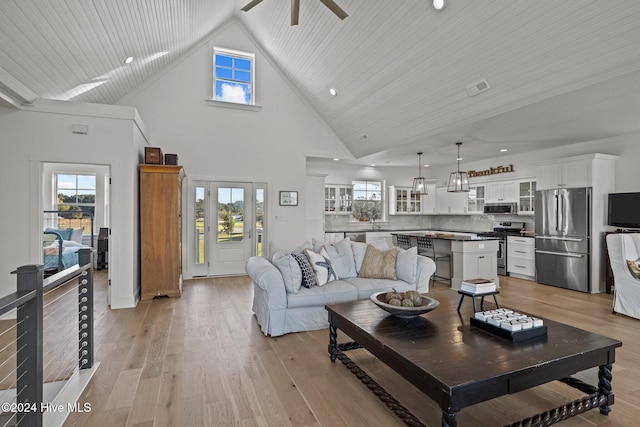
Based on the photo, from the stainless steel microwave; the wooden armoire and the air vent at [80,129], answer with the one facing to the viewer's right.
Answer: the wooden armoire

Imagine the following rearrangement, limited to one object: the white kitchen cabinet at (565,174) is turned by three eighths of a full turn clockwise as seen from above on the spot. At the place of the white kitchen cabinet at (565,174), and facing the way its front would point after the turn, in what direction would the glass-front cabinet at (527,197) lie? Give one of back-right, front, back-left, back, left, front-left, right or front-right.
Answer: front-left

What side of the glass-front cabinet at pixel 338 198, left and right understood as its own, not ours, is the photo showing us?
front

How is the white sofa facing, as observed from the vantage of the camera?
facing the viewer and to the right of the viewer

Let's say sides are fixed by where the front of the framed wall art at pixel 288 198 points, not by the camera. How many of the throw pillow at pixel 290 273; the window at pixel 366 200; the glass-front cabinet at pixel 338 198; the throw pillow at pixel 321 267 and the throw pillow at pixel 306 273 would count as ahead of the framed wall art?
3

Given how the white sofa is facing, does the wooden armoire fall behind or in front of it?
behind

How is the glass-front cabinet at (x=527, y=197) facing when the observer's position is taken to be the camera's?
facing the viewer and to the left of the viewer

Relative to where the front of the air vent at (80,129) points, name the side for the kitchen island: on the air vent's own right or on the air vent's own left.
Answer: on the air vent's own left

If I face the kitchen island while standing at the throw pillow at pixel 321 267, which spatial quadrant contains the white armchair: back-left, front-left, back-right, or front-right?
front-right

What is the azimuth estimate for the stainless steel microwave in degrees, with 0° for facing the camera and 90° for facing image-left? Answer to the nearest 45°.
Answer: approximately 45°

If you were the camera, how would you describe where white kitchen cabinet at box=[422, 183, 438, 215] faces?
facing the viewer

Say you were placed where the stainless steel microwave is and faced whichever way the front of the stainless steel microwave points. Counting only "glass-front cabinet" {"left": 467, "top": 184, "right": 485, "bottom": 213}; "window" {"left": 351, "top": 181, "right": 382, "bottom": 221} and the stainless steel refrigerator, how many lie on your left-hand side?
1

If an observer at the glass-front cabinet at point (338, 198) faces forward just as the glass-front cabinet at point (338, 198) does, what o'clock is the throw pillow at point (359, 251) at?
The throw pillow is roughly at 12 o'clock from the glass-front cabinet.

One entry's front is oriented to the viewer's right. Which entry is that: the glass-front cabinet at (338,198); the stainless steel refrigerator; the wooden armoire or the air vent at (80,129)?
the wooden armoire

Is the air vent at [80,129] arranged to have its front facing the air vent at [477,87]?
no

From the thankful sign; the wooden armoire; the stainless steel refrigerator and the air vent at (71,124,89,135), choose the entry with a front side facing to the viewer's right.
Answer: the wooden armoire

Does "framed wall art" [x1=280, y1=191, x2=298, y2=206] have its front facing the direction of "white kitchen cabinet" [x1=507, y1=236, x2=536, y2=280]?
no

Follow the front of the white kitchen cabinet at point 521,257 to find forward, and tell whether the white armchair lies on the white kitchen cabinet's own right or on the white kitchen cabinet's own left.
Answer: on the white kitchen cabinet's own left
